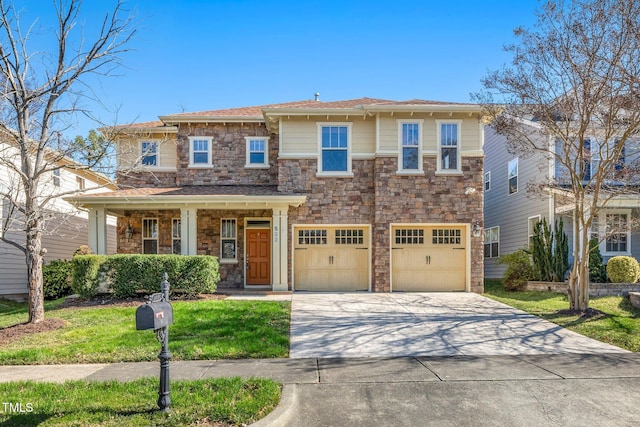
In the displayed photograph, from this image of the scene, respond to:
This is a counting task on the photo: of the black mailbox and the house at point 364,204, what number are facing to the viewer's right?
0

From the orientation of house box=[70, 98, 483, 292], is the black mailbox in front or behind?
in front

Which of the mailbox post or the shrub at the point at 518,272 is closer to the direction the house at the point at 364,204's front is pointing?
the mailbox post

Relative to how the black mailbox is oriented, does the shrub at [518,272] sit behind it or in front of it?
behind

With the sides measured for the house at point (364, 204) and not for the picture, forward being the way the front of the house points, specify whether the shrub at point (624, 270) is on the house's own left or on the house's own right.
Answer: on the house's own left

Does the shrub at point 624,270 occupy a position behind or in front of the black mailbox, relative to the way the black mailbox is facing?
behind

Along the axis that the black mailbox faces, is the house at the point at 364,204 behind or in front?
behind

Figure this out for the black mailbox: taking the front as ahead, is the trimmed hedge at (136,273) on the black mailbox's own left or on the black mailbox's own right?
on the black mailbox's own right

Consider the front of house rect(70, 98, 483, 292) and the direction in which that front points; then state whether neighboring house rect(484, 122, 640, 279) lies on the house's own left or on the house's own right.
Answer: on the house's own left

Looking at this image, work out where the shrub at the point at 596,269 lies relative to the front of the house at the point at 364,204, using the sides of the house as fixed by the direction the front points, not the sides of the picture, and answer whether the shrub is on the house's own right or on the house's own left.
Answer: on the house's own left

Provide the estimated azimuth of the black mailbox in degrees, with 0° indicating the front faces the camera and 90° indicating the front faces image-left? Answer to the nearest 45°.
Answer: approximately 45°

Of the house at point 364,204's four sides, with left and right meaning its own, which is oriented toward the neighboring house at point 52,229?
right

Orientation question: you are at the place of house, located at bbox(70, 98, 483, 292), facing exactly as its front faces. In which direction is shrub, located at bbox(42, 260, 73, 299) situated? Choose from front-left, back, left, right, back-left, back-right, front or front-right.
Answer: right
